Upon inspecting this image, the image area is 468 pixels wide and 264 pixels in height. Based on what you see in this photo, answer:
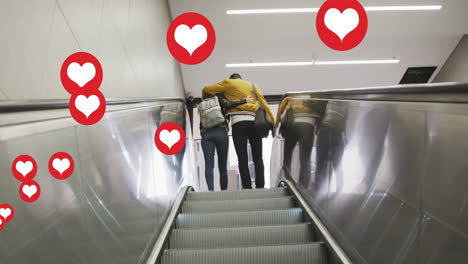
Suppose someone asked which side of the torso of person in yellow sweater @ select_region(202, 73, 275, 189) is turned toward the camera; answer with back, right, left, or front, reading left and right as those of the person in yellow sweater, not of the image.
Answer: back
